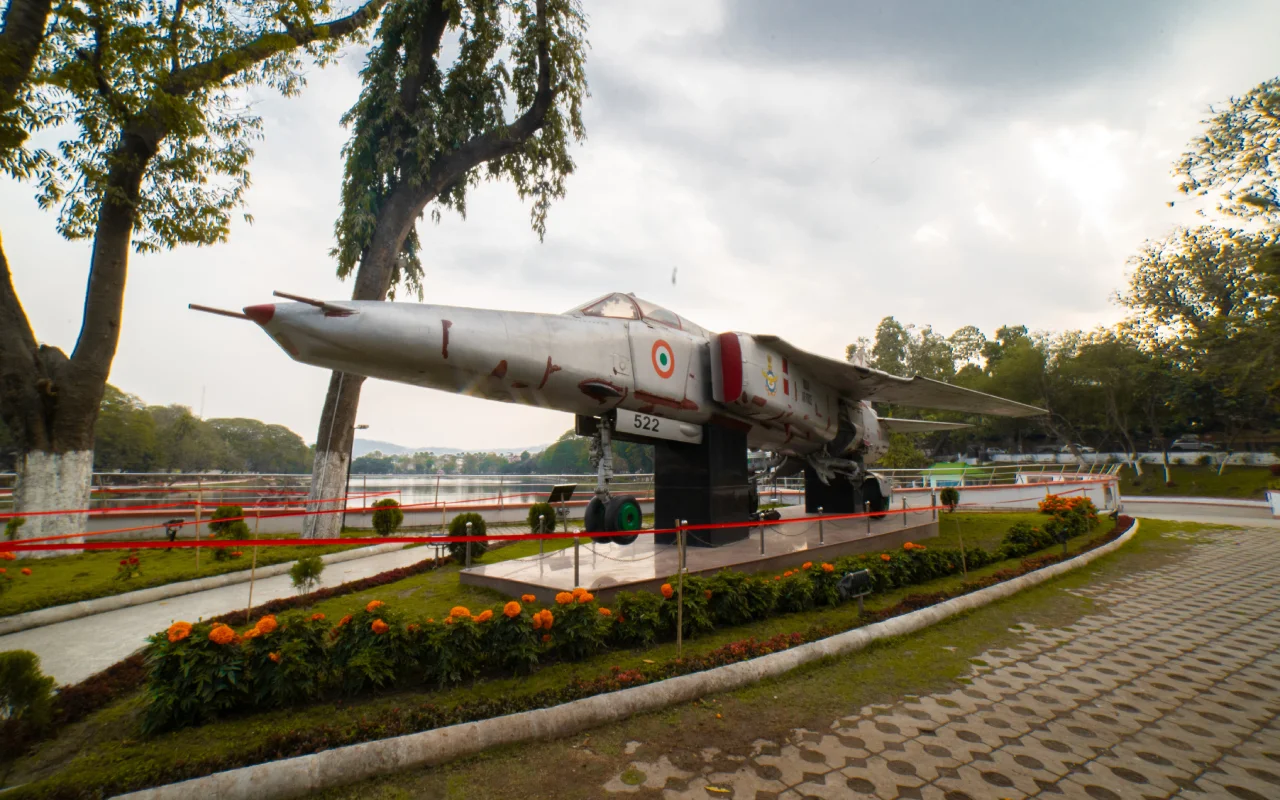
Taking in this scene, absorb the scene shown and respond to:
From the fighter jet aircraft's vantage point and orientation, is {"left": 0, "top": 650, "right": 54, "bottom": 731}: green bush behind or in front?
in front

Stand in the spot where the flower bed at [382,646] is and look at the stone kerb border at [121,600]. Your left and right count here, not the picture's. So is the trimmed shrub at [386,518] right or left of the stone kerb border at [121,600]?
right

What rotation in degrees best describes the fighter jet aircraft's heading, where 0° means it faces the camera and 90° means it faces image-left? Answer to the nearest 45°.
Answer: approximately 45°

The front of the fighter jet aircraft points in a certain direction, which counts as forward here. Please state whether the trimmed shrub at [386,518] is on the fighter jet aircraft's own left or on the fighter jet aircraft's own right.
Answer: on the fighter jet aircraft's own right
